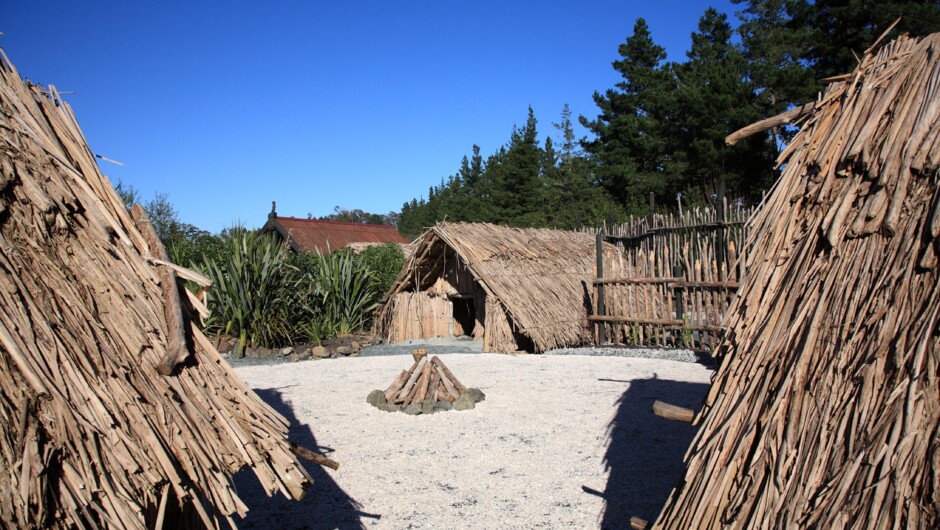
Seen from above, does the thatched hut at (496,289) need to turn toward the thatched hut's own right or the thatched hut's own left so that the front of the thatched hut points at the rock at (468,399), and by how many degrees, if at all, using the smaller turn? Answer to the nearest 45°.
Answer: approximately 45° to the thatched hut's own left

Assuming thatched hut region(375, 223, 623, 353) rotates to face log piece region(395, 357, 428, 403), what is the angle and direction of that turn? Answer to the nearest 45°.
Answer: approximately 45° to its left

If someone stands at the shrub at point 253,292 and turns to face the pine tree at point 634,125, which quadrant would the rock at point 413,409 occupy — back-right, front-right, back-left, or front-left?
back-right

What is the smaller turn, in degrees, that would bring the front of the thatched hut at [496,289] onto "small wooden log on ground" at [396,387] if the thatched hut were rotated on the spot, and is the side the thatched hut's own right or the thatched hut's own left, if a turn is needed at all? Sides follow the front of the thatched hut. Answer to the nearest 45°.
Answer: approximately 45° to the thatched hut's own left

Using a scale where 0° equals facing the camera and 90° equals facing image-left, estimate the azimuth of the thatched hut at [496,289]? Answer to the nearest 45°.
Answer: approximately 45°

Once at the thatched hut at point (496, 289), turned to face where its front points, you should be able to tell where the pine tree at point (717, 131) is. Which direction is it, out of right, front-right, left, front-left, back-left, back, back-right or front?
back

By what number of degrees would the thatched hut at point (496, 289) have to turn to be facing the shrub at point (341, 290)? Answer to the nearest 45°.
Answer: approximately 45° to its right

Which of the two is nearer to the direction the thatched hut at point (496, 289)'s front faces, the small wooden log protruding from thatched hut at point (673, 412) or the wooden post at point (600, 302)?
the small wooden log protruding from thatched hut
